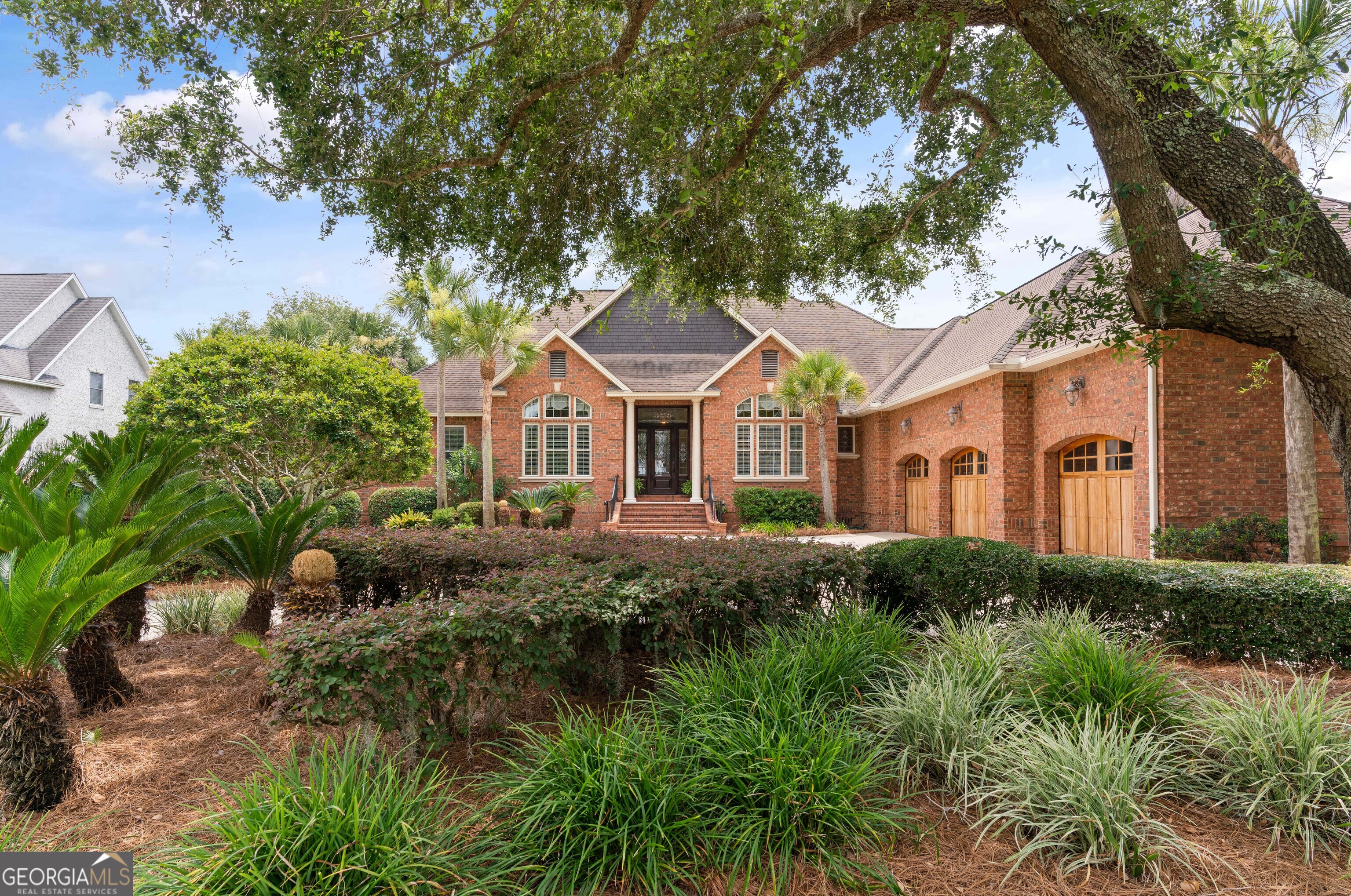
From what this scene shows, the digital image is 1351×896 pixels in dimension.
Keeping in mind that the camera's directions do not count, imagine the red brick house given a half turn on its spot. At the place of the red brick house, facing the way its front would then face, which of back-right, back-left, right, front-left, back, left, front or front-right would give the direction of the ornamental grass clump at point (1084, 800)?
back

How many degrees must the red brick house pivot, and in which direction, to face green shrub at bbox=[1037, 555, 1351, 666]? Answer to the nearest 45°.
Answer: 0° — it already faces it

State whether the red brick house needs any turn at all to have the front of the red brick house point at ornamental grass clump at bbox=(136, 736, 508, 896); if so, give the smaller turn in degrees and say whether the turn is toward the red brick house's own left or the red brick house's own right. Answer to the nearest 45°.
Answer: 0° — it already faces it

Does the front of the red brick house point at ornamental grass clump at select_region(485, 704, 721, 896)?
yes

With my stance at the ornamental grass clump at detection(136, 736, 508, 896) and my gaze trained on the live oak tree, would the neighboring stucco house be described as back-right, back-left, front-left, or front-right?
front-left

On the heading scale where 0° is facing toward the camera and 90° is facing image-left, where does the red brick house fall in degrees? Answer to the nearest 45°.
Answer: approximately 0°

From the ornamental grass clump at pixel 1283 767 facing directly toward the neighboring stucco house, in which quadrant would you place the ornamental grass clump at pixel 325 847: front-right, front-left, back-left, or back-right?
front-left

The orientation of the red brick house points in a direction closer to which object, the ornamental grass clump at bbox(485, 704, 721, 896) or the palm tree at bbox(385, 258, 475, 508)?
the ornamental grass clump

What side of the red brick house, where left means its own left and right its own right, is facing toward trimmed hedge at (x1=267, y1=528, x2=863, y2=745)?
front

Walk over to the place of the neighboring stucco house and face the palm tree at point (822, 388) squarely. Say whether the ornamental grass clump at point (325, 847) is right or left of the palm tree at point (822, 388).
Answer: right

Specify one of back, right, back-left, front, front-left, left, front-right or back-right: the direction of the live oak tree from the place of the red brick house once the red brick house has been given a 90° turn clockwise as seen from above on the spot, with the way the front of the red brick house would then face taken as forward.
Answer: left

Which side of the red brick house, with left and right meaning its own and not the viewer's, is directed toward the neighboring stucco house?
right

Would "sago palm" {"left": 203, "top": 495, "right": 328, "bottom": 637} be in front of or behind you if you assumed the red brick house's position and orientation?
in front

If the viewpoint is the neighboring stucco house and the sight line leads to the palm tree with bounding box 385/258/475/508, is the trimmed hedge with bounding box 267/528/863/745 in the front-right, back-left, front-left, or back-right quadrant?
front-right

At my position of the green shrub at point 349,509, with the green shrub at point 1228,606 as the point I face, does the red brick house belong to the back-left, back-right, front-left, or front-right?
front-left
